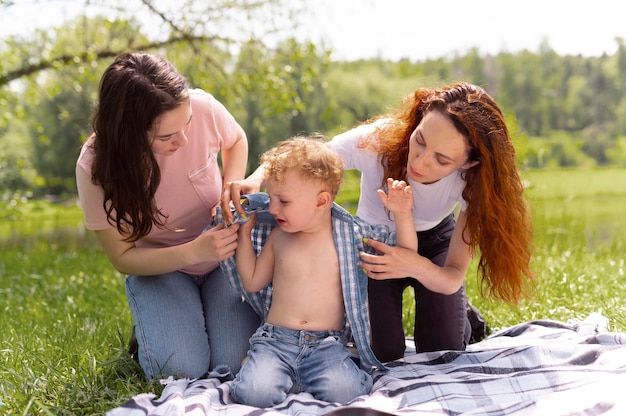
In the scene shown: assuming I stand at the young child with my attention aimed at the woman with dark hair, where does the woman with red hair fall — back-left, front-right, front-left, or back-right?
back-right

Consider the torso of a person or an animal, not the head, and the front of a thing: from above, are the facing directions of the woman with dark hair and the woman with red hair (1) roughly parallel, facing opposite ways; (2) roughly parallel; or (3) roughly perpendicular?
roughly perpendicular

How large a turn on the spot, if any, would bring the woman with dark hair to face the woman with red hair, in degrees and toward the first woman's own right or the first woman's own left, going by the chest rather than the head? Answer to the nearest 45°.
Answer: approximately 45° to the first woman's own left

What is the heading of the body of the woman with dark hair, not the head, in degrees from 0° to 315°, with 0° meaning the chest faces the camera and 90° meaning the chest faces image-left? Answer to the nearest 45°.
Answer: approximately 315°

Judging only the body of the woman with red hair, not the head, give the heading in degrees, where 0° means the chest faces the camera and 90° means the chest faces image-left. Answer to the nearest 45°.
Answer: approximately 45°

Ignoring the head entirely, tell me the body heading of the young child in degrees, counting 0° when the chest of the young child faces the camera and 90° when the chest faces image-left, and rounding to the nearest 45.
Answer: approximately 0°
